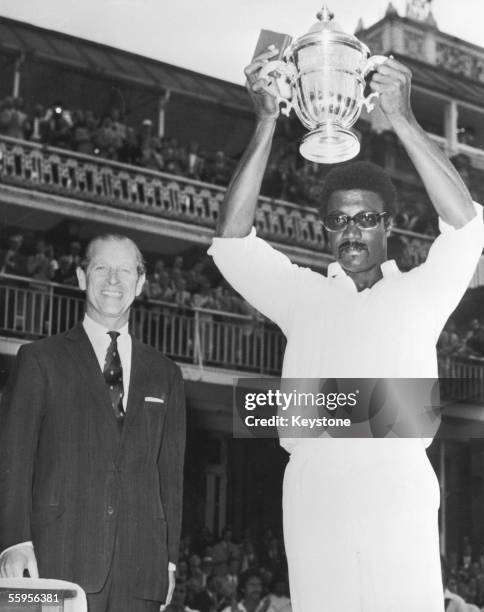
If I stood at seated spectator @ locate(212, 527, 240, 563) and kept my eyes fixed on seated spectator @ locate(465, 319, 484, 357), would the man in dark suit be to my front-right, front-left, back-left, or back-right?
back-right

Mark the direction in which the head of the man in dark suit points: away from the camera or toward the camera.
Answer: toward the camera

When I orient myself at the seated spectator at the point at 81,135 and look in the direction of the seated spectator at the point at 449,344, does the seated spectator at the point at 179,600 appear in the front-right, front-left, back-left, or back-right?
front-right

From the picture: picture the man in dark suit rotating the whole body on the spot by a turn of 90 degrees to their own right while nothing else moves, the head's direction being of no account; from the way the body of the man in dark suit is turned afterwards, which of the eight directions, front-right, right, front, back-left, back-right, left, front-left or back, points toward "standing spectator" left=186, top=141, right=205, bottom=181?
right

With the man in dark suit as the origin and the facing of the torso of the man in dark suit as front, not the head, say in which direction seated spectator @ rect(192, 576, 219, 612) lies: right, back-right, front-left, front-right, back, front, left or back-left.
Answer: back

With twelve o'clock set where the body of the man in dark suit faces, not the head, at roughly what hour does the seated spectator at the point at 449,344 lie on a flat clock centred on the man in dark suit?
The seated spectator is roughly at 7 o'clock from the man in dark suit.

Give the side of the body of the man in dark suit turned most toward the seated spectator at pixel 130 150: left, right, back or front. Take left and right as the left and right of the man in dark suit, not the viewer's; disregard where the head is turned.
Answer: back

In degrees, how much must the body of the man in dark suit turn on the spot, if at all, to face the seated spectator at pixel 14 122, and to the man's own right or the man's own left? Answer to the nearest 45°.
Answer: approximately 180°

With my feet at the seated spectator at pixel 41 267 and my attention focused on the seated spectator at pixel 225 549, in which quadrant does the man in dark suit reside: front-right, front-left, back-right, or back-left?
front-right

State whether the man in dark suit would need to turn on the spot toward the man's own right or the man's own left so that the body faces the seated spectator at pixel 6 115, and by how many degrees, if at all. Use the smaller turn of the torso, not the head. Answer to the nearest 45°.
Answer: approximately 180°

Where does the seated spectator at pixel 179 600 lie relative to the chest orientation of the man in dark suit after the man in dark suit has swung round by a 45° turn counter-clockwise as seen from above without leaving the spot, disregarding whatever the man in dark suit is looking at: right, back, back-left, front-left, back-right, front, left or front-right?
back-left

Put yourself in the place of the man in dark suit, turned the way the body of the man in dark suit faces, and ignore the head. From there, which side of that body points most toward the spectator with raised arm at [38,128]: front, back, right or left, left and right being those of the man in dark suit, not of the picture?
back

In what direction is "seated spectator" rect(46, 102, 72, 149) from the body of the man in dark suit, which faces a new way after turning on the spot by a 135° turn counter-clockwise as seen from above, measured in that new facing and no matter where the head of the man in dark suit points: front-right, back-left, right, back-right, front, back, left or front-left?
front-left

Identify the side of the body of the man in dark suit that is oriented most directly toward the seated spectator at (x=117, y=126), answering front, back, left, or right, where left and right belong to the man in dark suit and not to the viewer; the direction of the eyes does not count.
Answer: back

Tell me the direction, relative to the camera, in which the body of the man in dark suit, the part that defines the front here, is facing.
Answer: toward the camera

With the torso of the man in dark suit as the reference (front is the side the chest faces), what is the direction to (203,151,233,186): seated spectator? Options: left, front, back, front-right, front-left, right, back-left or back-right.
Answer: back

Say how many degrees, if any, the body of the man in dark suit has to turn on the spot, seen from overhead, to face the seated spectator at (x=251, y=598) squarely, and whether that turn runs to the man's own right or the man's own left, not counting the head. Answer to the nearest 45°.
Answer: approximately 180°
